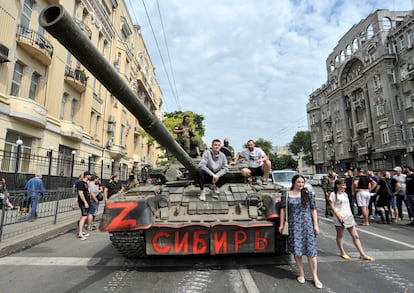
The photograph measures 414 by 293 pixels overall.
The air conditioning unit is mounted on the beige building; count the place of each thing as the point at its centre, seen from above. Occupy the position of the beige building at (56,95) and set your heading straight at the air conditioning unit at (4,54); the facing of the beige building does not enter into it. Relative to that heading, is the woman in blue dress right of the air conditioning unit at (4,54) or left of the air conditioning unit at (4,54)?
left

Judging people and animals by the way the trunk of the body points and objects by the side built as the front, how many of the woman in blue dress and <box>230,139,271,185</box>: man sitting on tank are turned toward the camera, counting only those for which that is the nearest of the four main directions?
2

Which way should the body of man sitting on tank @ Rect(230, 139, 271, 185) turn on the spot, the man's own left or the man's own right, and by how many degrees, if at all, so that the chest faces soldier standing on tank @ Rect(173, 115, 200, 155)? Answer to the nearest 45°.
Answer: approximately 135° to the man's own right

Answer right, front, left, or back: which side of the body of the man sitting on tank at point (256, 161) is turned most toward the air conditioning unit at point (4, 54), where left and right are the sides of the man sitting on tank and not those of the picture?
right

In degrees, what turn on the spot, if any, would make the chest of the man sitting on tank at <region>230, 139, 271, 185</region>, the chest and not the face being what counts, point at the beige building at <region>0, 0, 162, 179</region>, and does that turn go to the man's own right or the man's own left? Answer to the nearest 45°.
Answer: approximately 135° to the man's own right

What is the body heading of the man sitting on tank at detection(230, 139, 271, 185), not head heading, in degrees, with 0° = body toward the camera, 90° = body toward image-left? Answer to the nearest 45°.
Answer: approximately 0°

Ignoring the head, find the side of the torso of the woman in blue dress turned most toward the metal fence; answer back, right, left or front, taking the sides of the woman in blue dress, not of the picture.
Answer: right

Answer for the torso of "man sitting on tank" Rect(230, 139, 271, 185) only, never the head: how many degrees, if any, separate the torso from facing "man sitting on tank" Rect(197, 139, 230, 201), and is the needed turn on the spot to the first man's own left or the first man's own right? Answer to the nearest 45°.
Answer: approximately 45° to the first man's own right

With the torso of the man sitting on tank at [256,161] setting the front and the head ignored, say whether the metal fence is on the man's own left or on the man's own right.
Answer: on the man's own right

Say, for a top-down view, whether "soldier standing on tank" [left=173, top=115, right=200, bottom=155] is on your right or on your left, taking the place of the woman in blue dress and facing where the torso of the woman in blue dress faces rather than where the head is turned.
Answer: on your right
